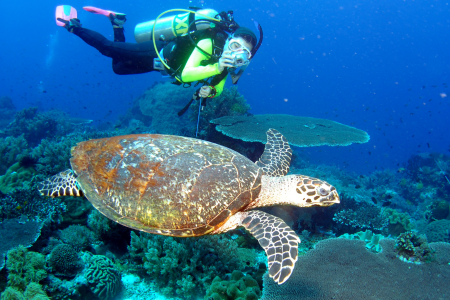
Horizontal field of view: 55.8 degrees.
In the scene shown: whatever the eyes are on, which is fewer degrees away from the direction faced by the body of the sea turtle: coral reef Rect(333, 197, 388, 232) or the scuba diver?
the coral reef

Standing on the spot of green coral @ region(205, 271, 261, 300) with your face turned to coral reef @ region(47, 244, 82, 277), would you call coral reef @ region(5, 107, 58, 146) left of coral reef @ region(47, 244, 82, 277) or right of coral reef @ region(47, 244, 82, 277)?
right

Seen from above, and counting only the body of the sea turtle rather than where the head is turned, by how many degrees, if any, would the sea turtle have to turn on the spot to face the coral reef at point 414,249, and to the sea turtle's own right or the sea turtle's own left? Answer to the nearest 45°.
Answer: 0° — it already faces it

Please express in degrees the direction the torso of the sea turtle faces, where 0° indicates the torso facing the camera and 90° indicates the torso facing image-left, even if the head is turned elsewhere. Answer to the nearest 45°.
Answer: approximately 270°
